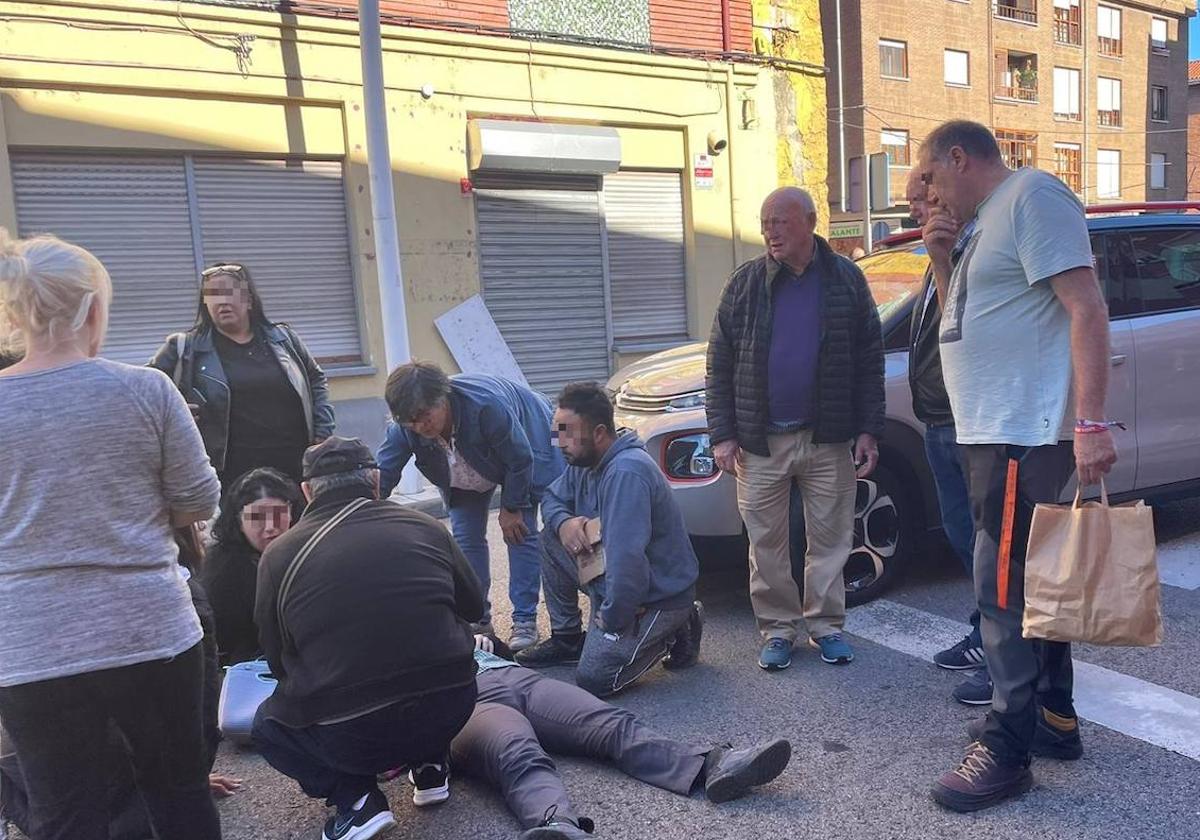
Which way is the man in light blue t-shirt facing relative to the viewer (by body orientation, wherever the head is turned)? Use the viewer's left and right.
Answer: facing to the left of the viewer

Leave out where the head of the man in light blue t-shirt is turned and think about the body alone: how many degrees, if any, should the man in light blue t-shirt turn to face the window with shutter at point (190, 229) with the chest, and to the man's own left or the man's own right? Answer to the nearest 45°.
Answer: approximately 45° to the man's own right

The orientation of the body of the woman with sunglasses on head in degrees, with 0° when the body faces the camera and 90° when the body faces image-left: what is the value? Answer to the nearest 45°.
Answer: approximately 0°

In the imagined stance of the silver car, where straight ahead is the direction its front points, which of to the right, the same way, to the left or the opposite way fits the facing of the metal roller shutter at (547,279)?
to the left

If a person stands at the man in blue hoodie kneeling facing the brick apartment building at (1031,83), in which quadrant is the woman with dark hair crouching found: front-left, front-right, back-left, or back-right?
back-left

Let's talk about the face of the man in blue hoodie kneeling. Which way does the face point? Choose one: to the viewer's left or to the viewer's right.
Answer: to the viewer's left

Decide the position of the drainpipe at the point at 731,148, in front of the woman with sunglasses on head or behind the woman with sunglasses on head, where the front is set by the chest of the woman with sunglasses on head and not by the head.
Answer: behind

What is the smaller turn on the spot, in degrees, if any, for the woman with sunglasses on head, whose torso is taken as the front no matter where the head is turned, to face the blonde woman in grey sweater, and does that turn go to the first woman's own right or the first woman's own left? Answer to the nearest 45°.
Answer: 0° — they already face them
